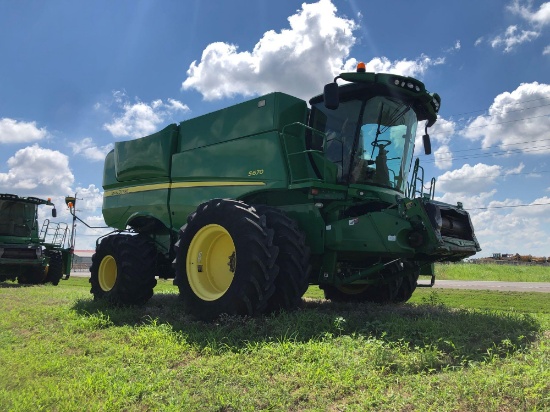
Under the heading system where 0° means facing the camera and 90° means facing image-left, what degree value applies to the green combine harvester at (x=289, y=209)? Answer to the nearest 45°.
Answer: approximately 315°

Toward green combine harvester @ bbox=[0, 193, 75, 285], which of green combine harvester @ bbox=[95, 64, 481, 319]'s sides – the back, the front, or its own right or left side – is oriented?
back

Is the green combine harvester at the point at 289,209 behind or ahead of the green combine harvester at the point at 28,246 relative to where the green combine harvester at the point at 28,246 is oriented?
ahead
